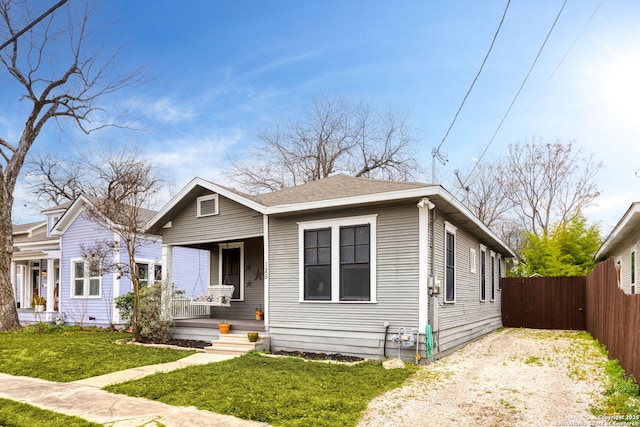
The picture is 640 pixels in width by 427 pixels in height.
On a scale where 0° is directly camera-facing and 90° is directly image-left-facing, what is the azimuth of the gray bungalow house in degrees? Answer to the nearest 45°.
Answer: approximately 45°

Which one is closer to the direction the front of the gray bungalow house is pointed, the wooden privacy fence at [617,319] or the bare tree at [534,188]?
the wooden privacy fence

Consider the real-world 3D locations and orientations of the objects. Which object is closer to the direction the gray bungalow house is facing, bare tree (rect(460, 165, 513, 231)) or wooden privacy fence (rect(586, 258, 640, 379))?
the wooden privacy fence

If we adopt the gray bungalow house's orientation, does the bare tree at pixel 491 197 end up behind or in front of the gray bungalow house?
behind

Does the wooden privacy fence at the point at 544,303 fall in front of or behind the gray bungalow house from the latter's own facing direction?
behind

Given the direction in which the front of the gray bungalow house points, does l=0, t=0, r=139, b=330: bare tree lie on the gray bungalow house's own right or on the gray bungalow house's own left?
on the gray bungalow house's own right

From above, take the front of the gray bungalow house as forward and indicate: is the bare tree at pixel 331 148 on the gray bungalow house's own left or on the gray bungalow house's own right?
on the gray bungalow house's own right
